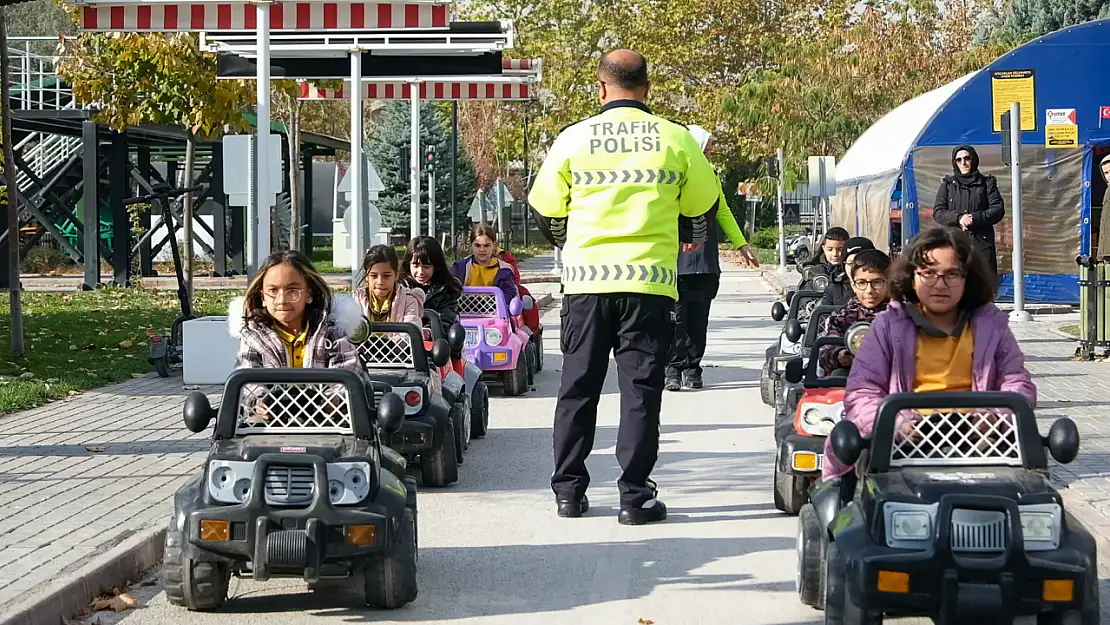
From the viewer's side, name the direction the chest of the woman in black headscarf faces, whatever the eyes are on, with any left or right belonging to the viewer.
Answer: facing the viewer

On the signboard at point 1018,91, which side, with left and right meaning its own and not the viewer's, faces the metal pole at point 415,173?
right

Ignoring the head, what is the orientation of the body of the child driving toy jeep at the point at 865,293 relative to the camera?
toward the camera

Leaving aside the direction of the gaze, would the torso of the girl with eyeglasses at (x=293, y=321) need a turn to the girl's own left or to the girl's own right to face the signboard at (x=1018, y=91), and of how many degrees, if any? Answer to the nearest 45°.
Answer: approximately 135° to the girl's own left

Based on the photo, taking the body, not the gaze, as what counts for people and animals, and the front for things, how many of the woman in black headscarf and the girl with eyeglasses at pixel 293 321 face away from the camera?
0

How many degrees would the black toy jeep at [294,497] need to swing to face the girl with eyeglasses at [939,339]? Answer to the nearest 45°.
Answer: approximately 90° to its left

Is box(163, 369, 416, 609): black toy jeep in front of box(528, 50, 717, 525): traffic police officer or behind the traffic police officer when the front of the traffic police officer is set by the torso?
behind

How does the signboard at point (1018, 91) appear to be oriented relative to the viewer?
toward the camera

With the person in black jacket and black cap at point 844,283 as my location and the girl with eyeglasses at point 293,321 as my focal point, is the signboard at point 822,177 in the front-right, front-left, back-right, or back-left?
back-right

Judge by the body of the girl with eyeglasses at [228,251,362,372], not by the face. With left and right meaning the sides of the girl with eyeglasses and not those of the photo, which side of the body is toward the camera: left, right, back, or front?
front

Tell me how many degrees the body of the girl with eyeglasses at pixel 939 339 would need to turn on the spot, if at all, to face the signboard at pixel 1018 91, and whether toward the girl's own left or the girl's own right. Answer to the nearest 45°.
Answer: approximately 180°

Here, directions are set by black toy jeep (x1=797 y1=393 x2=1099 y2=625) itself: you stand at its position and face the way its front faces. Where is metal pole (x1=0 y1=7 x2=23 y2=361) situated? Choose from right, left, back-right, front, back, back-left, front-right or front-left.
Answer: back-right

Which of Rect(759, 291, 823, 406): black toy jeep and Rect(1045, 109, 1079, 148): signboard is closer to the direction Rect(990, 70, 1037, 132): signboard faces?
the black toy jeep

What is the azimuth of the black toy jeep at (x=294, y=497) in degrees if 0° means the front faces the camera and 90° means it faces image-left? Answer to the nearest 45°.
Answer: approximately 0°

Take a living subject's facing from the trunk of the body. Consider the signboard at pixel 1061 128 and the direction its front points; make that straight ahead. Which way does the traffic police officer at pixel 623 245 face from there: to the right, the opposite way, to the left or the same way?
the opposite way
